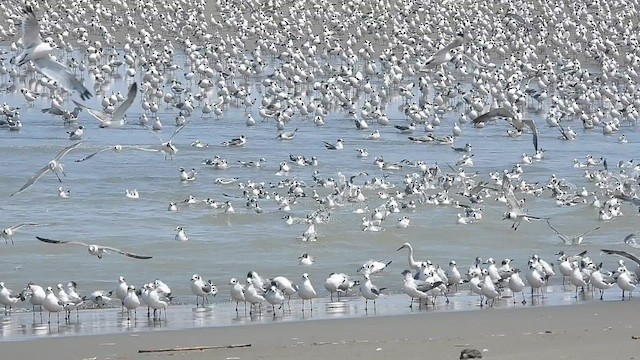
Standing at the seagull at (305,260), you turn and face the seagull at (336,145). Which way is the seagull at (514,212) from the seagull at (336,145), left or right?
right

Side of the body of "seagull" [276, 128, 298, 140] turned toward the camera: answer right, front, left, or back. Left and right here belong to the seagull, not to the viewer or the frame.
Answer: left

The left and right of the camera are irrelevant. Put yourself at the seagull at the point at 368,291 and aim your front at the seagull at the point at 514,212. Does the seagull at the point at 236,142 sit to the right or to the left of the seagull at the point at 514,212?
left

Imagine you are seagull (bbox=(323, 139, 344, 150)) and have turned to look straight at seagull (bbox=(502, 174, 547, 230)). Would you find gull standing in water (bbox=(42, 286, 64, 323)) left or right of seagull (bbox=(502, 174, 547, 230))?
right

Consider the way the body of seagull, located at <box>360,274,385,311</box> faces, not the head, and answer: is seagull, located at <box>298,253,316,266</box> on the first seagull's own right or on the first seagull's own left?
on the first seagull's own right

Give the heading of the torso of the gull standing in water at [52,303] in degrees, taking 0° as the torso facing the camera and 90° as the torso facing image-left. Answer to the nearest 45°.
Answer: approximately 45°
